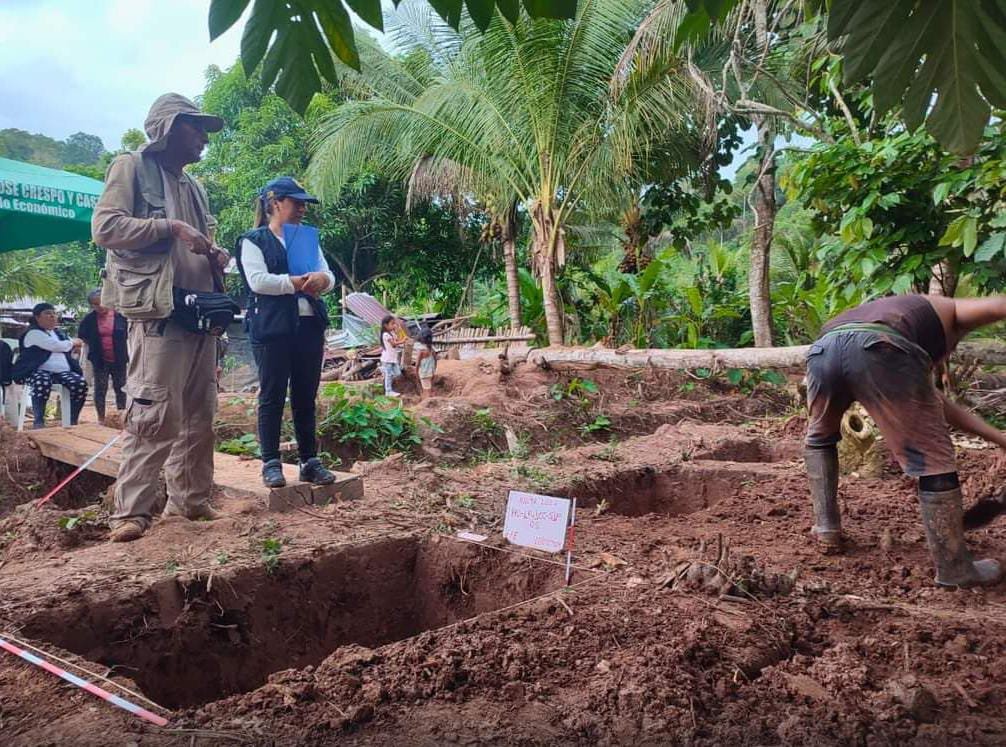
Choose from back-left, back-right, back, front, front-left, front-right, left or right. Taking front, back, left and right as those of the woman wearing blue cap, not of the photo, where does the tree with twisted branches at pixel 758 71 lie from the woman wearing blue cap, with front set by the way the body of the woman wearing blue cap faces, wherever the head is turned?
left

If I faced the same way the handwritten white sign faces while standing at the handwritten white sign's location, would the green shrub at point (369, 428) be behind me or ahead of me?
behind

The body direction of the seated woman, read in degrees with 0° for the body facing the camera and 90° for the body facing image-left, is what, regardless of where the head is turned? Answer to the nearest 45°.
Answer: approximately 315°

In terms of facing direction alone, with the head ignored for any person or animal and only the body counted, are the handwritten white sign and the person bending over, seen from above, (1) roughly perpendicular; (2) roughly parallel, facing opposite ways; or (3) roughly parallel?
roughly perpendicular

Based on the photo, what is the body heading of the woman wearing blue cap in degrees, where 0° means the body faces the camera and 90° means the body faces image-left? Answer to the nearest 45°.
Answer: approximately 315°

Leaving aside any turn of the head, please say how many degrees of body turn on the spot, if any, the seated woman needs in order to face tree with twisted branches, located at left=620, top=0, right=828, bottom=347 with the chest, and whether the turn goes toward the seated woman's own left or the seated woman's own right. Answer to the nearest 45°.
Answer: approximately 45° to the seated woman's own left

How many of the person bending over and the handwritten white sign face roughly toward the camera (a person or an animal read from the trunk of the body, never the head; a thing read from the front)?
1

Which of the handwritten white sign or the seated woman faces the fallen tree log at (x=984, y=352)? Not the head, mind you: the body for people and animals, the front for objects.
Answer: the seated woman

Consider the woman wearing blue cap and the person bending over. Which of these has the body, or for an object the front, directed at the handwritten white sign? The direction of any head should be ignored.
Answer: the woman wearing blue cap

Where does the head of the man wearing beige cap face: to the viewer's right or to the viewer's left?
to the viewer's right
